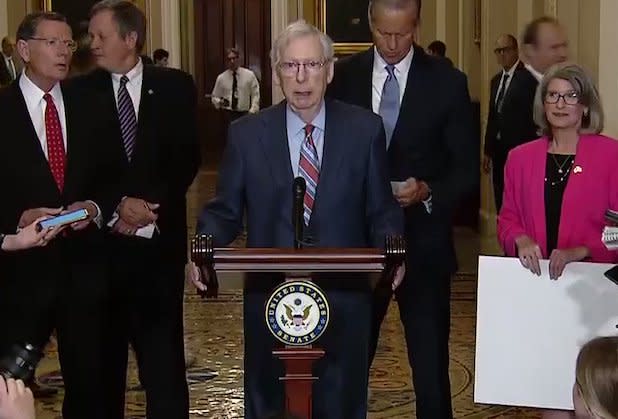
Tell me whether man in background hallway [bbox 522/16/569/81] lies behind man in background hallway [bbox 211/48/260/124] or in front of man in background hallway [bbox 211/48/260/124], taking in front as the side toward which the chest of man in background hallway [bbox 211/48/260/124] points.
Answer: in front

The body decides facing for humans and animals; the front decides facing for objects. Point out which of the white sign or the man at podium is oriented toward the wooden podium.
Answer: the man at podium

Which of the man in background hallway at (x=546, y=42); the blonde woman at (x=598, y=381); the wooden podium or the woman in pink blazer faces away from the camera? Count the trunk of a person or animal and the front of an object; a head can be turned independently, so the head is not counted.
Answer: the blonde woman

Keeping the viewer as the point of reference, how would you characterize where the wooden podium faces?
facing the viewer

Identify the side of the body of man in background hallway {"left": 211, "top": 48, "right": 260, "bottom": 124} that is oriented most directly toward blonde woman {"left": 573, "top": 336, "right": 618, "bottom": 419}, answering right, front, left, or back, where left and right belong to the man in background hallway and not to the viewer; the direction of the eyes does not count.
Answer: front

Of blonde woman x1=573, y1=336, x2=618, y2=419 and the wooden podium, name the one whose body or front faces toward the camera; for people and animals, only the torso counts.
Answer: the wooden podium

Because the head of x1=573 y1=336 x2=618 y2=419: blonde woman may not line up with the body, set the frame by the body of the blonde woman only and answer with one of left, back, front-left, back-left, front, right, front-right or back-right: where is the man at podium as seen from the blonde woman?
front-left

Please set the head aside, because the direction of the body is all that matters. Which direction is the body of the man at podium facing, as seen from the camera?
toward the camera

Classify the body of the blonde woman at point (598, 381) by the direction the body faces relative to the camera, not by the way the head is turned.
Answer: away from the camera

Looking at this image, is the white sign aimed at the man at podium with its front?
no

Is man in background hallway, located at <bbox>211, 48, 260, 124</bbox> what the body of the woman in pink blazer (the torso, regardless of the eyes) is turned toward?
no

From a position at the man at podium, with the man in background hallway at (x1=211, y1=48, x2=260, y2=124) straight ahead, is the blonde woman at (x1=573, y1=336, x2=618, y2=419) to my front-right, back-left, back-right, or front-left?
back-right

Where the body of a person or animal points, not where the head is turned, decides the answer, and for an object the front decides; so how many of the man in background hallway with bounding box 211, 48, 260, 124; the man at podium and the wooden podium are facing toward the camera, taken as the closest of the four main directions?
3

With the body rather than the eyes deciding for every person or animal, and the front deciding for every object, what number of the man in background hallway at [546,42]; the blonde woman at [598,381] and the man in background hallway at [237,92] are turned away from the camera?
1
